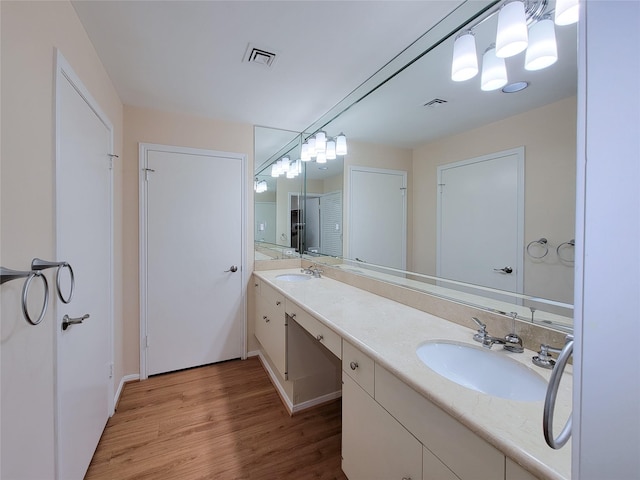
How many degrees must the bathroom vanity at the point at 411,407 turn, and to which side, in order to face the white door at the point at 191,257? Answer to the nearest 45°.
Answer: approximately 90° to its right

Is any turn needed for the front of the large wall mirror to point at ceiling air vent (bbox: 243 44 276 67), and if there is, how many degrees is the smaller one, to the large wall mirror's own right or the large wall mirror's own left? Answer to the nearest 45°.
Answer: approximately 45° to the large wall mirror's own right

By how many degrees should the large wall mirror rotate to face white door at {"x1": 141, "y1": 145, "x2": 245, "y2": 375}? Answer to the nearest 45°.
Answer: approximately 45° to its right
